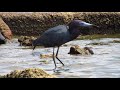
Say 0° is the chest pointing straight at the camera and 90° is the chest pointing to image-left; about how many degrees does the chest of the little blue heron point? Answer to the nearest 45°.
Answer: approximately 270°

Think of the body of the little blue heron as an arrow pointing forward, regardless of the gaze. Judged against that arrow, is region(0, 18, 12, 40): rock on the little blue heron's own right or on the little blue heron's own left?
on the little blue heron's own left
